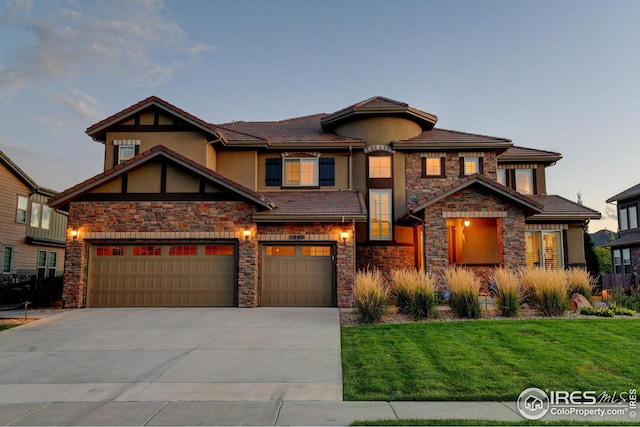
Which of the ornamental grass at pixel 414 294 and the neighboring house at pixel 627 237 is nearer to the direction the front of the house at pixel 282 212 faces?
the ornamental grass

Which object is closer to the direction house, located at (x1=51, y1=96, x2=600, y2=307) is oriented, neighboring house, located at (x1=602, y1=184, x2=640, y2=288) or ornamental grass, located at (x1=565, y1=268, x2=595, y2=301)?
the ornamental grass

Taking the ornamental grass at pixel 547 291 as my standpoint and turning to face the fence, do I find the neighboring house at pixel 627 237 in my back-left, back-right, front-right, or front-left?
back-right

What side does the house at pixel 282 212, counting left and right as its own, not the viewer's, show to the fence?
right

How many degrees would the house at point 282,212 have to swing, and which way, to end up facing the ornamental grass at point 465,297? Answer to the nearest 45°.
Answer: approximately 45° to its left

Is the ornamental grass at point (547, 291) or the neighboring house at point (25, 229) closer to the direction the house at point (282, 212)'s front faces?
the ornamental grass

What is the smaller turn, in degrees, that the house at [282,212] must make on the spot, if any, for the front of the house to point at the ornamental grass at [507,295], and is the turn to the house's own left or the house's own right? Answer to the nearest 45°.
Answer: approximately 45° to the house's own left

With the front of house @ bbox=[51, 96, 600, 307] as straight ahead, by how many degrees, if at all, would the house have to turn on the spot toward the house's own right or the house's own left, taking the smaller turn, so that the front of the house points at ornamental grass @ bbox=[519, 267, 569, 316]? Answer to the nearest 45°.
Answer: approximately 45° to the house's own left

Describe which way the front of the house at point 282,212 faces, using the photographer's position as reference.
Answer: facing the viewer

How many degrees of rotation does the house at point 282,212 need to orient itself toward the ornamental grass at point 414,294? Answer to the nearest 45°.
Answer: approximately 45° to its left

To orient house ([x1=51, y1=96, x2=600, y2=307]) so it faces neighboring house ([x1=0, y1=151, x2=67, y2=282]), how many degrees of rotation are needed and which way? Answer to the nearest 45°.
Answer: approximately 135° to its right

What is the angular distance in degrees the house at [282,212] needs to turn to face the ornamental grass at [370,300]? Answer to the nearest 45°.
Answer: approximately 45° to its left

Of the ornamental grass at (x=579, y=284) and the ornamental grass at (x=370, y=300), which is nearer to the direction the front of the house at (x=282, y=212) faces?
the ornamental grass at (x=370, y=300)

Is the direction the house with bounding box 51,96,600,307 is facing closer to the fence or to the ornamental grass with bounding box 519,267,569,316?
the ornamental grass

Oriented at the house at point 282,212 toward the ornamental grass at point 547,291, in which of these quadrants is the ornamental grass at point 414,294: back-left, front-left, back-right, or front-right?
front-right
